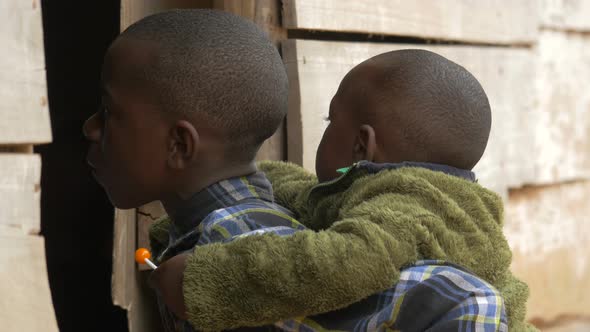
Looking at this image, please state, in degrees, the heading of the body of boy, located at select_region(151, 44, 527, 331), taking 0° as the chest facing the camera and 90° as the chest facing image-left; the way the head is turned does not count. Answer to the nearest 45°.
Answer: approximately 135°

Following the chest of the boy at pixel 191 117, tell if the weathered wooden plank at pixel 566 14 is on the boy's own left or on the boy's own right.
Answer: on the boy's own right

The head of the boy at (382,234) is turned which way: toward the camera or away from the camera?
away from the camera

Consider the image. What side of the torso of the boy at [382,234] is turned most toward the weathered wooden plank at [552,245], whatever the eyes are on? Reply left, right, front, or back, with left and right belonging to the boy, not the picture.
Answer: right

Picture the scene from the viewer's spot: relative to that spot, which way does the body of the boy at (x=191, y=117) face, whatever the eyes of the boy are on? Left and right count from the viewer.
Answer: facing to the left of the viewer

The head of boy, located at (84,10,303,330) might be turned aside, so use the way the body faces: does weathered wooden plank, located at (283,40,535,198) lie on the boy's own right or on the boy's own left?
on the boy's own right

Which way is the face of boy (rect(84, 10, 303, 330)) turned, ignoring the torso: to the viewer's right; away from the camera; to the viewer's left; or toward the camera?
to the viewer's left

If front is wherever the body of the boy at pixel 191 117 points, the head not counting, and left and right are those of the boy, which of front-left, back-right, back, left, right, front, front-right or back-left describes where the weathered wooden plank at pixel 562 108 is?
back-right
